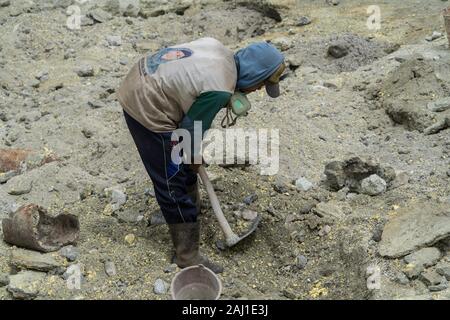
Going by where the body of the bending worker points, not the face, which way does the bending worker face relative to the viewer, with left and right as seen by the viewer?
facing to the right of the viewer

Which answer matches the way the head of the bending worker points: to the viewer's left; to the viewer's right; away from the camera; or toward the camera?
to the viewer's right

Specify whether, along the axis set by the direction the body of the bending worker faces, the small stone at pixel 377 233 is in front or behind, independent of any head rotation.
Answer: in front

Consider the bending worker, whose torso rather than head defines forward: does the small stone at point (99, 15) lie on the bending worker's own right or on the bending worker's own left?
on the bending worker's own left

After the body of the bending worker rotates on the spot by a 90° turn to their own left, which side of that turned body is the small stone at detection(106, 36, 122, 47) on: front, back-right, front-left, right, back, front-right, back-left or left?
front

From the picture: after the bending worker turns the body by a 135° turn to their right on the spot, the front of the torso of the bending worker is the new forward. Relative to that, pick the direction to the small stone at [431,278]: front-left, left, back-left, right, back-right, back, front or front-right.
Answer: left

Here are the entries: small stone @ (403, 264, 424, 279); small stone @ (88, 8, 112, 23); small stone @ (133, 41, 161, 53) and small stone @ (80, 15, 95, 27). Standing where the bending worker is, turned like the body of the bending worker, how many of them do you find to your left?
3

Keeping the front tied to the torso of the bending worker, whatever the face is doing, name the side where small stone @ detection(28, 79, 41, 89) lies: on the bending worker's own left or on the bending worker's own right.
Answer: on the bending worker's own left

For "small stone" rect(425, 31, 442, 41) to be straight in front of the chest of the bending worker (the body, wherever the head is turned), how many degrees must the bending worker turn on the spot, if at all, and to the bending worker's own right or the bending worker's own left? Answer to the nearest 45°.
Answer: approximately 45° to the bending worker's own left
